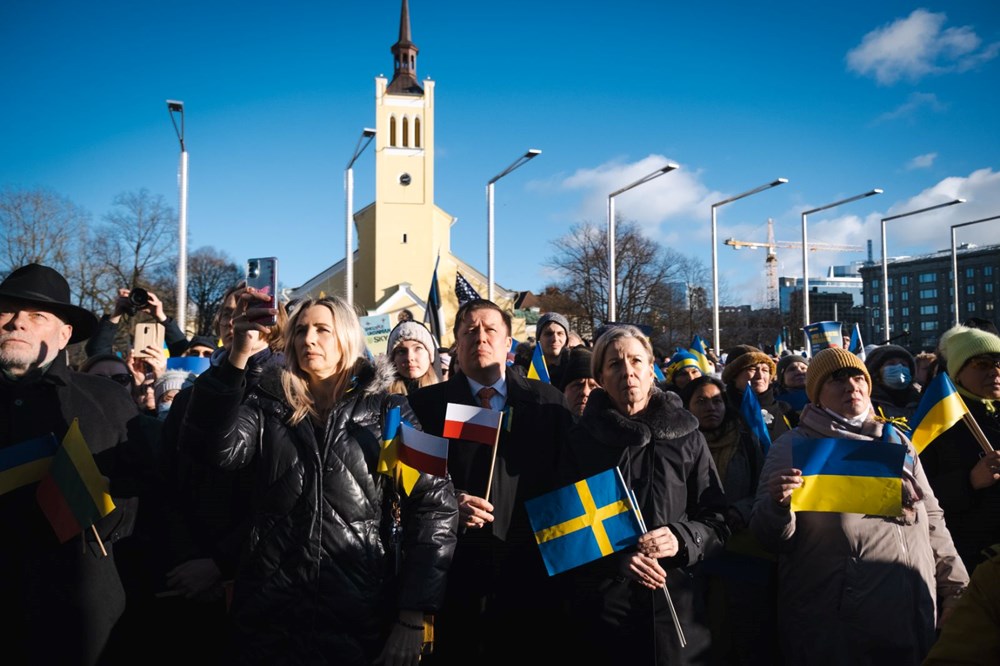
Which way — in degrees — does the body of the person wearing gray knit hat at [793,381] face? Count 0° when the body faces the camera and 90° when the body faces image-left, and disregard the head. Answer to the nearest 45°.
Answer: approximately 315°

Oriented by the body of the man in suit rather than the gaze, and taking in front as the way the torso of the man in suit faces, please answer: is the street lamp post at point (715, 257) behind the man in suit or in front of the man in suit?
behind

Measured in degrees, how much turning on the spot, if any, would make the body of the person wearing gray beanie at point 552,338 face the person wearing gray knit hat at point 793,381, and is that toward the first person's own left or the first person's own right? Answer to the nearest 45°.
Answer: approximately 90° to the first person's own left

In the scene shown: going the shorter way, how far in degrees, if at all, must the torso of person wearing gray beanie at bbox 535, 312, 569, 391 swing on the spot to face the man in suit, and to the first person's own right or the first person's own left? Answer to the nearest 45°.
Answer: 0° — they already face them

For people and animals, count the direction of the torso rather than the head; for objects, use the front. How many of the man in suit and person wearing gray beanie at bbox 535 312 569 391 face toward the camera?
2

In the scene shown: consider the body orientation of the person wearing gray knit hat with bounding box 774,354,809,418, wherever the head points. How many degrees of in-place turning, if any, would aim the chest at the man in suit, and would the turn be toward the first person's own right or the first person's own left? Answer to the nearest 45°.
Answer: approximately 45° to the first person's own right

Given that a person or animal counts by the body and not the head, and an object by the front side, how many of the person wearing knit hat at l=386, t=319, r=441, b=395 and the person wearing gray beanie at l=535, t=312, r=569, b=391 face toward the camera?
2

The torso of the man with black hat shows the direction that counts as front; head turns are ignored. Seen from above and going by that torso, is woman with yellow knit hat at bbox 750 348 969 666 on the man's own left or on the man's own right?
on the man's own left

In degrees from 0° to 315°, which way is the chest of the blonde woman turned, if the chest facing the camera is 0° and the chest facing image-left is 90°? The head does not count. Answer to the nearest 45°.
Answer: approximately 0°
